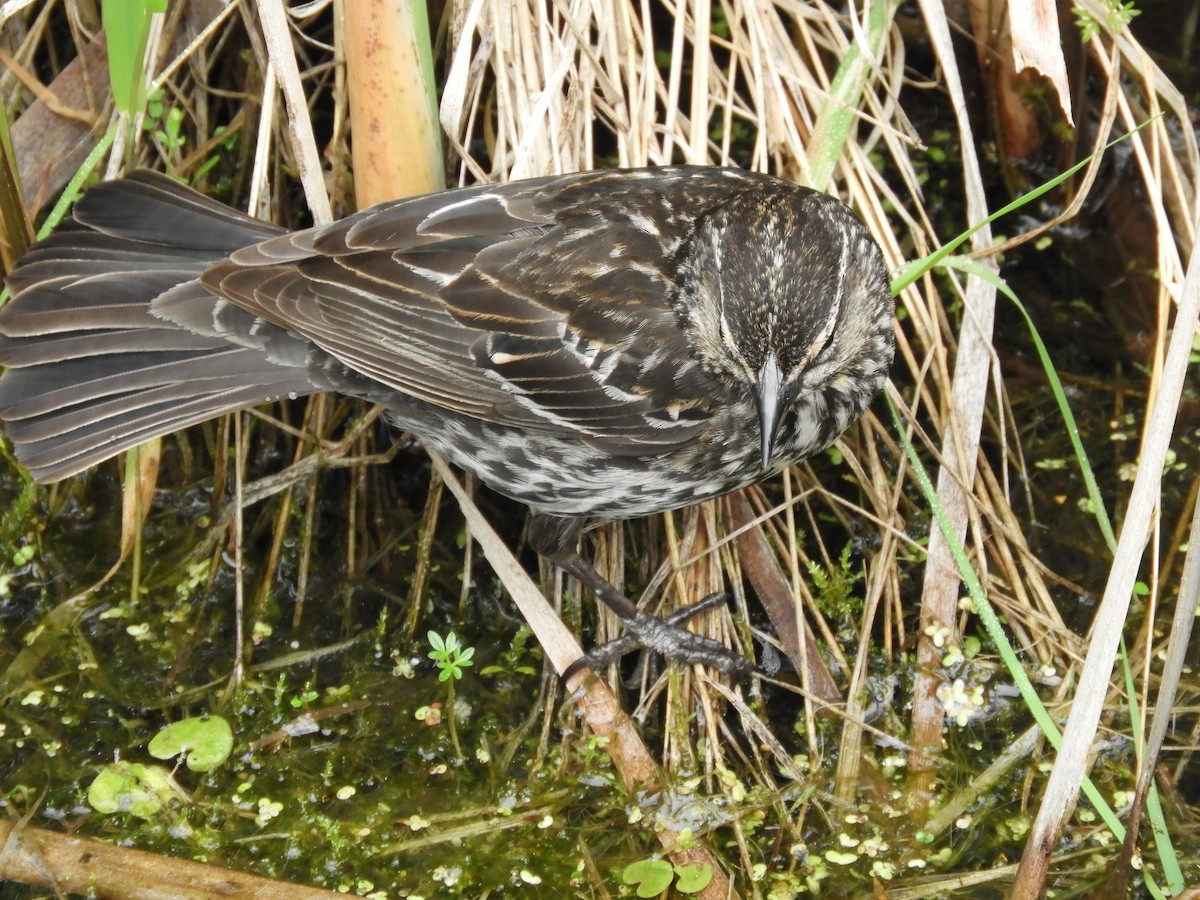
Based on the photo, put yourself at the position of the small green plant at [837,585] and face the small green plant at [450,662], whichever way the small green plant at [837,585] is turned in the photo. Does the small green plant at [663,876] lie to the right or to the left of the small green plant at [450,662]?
left

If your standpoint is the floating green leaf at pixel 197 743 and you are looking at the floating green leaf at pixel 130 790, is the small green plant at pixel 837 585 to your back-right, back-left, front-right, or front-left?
back-left

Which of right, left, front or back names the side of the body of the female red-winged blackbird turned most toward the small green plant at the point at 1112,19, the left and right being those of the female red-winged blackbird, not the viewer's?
front

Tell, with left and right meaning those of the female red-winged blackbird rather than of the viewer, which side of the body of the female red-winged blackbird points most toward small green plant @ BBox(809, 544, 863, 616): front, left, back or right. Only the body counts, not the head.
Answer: front

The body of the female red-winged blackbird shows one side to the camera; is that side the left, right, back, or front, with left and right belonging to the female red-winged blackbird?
right
